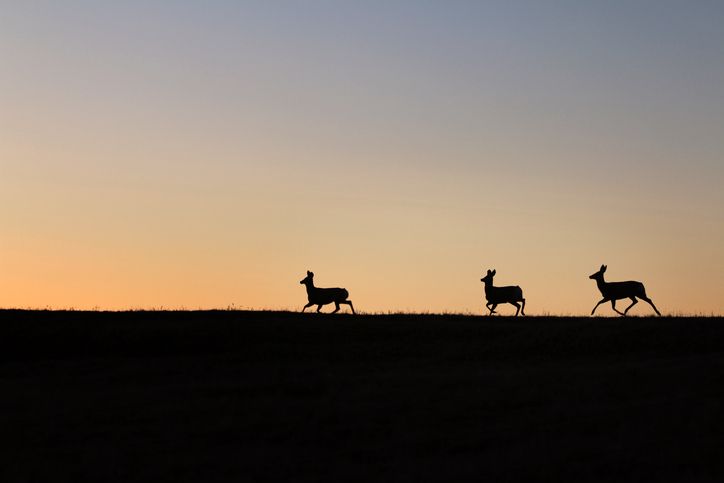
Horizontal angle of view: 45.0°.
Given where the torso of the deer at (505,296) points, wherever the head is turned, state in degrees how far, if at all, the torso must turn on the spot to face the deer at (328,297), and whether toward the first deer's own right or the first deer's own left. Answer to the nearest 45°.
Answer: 0° — it already faces it

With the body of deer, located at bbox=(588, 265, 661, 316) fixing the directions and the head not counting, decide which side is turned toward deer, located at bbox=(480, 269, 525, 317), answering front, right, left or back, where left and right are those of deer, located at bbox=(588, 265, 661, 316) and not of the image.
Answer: front

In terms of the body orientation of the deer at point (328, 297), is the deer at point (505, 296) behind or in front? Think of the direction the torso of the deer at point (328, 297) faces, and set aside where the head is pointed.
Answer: behind

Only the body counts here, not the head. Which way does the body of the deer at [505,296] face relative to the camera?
to the viewer's left

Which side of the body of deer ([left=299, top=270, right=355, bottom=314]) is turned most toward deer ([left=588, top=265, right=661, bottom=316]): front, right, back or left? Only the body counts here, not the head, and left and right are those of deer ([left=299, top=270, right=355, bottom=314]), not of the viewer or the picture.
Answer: back

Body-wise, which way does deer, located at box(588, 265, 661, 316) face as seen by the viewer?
to the viewer's left

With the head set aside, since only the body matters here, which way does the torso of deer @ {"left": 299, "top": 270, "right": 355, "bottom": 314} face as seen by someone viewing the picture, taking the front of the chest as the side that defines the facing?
to the viewer's left

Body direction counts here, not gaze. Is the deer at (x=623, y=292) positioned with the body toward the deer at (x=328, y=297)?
yes
